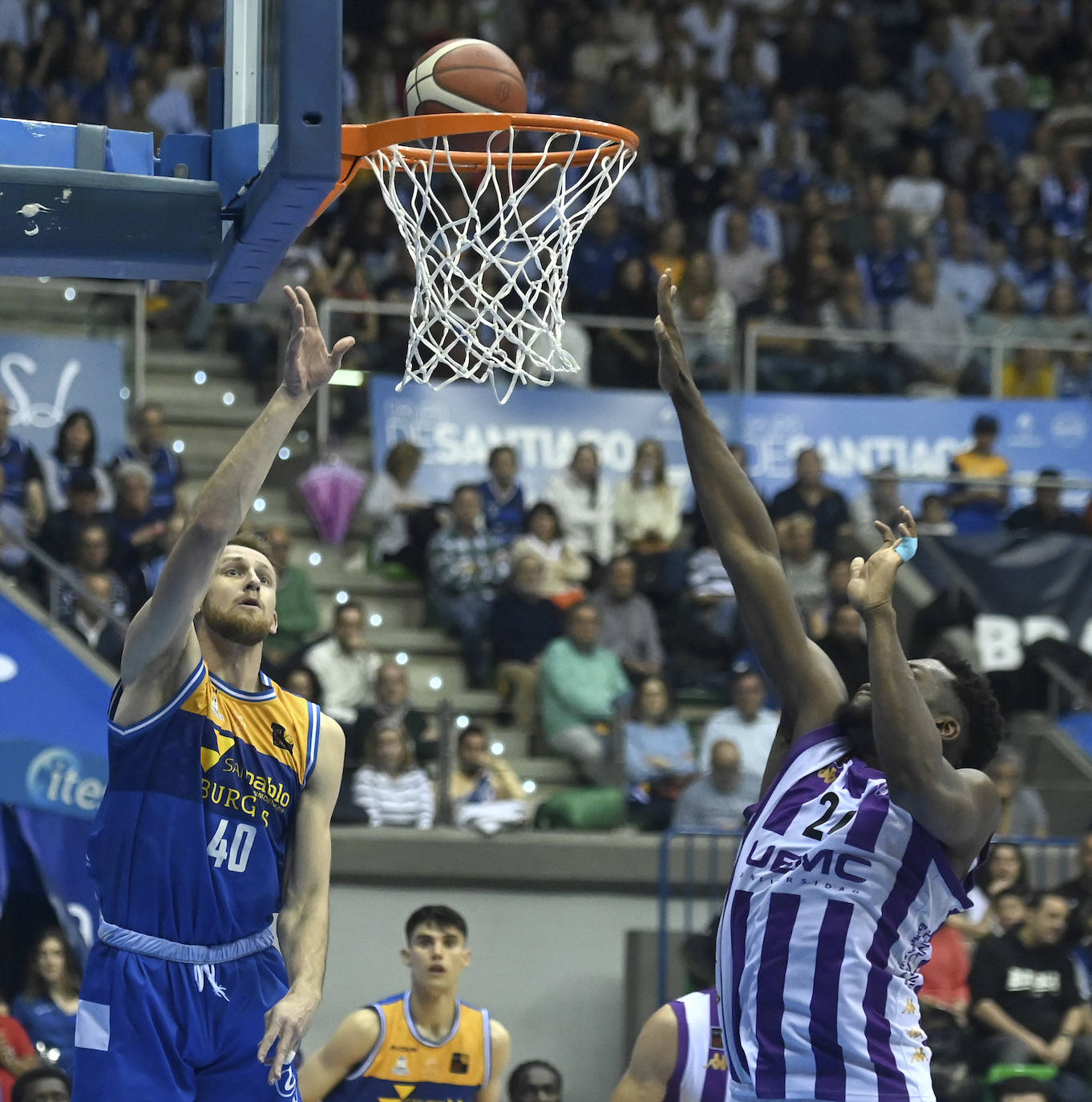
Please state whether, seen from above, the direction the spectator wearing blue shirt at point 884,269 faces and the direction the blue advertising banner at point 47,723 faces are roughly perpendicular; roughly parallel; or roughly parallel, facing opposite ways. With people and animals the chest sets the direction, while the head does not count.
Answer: roughly parallel

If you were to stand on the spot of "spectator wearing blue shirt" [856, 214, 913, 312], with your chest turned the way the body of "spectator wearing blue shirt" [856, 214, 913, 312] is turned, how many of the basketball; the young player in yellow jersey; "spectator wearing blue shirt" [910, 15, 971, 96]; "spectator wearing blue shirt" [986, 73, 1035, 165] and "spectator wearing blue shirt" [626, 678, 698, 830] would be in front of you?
3

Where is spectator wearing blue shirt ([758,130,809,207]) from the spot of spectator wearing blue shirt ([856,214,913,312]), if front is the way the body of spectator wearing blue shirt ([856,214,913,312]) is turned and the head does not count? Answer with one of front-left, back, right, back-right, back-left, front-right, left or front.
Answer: back-right

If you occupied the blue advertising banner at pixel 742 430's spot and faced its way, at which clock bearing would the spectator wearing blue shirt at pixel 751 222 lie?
The spectator wearing blue shirt is roughly at 6 o'clock from the blue advertising banner.

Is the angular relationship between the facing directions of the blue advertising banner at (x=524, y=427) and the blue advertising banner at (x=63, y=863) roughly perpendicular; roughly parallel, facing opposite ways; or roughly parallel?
roughly parallel

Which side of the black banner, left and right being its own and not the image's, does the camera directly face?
front

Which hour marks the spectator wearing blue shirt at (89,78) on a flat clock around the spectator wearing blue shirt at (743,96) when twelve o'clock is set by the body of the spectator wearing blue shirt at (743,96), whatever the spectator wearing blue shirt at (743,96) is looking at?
the spectator wearing blue shirt at (89,78) is roughly at 2 o'clock from the spectator wearing blue shirt at (743,96).

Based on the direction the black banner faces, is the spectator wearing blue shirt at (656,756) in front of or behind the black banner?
in front

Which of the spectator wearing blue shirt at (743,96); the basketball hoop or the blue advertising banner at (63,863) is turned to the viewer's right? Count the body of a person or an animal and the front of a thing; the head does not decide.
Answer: the basketball hoop

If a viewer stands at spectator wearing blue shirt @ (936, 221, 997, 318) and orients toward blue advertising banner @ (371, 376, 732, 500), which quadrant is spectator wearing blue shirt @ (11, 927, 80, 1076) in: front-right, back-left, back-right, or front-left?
front-left

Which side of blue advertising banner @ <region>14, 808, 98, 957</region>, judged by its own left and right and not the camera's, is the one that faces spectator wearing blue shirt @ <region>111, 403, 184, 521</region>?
back

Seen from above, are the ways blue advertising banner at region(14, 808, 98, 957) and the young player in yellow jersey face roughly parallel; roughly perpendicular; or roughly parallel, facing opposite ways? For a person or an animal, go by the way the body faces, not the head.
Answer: roughly parallel

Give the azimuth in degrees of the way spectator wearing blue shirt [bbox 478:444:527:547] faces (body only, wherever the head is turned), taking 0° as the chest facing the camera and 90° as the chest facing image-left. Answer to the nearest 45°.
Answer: approximately 0°

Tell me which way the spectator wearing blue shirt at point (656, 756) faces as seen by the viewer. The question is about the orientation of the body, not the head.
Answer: toward the camera

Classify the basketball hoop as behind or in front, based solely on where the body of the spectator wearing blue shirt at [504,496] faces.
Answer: in front
